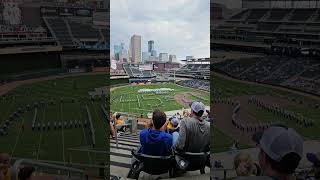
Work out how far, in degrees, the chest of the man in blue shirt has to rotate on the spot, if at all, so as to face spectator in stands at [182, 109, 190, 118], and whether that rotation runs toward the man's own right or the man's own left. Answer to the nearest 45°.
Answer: approximately 45° to the man's own right

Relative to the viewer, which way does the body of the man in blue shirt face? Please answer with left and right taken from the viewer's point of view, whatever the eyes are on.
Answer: facing away from the viewer

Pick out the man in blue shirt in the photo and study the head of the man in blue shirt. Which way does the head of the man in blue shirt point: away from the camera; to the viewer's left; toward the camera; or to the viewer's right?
away from the camera
